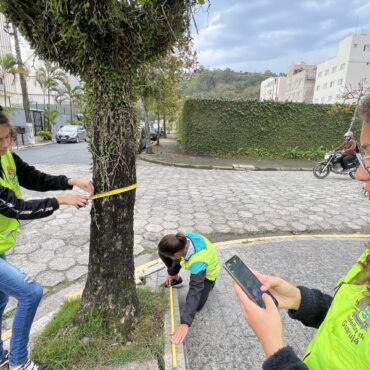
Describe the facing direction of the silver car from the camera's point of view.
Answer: facing the viewer and to the left of the viewer

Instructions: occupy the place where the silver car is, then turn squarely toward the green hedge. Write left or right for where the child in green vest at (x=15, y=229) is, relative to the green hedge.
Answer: right

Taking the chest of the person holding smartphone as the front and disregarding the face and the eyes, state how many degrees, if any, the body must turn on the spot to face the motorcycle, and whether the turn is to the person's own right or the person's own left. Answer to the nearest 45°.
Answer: approximately 90° to the person's own right

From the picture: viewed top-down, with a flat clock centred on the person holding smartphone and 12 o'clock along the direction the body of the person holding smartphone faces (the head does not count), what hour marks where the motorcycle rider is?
The motorcycle rider is roughly at 3 o'clock from the person holding smartphone.

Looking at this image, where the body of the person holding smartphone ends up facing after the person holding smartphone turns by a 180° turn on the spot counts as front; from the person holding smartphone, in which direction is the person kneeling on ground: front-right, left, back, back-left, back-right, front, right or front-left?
back-left

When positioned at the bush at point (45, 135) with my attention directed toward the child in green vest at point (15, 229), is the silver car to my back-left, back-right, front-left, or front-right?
front-left

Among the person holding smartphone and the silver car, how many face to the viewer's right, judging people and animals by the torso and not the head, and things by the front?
0

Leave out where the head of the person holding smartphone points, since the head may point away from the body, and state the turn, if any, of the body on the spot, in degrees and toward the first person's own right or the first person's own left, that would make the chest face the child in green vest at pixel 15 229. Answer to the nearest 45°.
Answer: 0° — they already face them

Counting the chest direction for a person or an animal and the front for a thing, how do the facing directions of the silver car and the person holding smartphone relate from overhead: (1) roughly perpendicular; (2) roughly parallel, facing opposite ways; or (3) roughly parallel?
roughly perpendicular

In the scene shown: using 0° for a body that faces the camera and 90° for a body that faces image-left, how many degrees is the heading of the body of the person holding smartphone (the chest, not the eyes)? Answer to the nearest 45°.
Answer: approximately 90°

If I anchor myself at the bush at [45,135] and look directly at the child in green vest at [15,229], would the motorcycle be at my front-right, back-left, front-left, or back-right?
front-left

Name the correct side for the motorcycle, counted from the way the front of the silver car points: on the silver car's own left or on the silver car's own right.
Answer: on the silver car's own left

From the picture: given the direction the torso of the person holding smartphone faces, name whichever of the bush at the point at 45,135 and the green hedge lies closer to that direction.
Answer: the bush

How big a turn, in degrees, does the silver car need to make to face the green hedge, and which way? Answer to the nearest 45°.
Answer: approximately 90° to its left

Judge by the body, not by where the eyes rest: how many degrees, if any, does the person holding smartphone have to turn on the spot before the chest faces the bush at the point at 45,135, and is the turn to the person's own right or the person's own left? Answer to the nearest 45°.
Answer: approximately 45° to the person's own right

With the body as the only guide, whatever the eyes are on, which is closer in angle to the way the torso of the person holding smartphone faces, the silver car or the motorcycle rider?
the silver car
